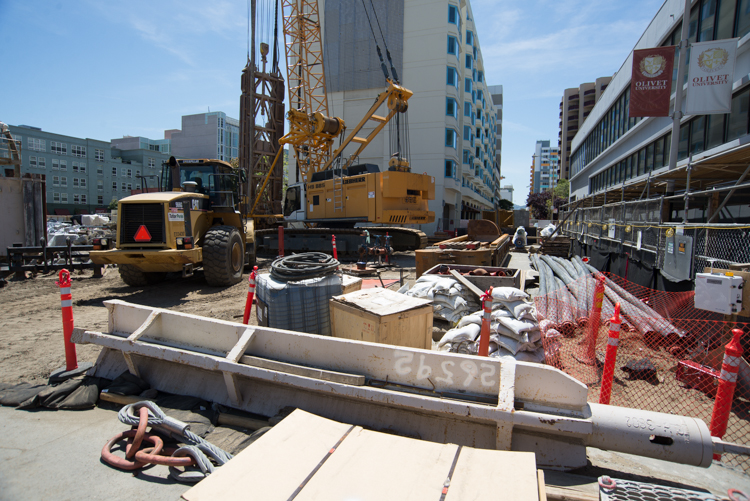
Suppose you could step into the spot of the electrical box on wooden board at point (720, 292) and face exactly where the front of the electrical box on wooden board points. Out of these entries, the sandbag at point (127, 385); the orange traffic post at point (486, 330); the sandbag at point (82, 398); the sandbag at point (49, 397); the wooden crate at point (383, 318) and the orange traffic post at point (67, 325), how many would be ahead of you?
6

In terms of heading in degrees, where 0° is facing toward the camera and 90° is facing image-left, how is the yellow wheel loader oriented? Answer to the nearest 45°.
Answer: approximately 225°

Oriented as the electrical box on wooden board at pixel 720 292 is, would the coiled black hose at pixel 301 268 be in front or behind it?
in front

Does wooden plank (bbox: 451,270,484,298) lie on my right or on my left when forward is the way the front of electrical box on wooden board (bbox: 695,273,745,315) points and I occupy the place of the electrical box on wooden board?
on my right

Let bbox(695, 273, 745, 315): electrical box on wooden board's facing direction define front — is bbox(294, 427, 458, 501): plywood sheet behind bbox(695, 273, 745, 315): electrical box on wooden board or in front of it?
in front

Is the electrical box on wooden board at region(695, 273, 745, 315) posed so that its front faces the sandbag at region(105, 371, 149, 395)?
yes

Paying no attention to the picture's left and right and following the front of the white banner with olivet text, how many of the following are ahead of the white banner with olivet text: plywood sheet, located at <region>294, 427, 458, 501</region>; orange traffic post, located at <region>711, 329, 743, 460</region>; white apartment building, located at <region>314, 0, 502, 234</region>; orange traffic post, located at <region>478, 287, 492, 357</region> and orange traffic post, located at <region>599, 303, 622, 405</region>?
4

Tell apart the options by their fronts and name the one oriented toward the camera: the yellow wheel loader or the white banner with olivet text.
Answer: the white banner with olivet text

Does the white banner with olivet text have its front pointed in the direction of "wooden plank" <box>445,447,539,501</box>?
yes

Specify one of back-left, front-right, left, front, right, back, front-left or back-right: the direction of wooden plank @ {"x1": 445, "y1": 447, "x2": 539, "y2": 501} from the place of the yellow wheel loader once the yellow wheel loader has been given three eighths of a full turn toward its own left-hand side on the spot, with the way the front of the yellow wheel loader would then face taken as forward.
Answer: left

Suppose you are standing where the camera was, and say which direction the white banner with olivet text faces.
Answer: facing the viewer

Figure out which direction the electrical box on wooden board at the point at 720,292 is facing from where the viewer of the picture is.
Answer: facing the viewer and to the left of the viewer

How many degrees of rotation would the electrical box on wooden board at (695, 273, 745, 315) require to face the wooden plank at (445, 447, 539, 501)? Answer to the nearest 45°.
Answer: approximately 45° to its left

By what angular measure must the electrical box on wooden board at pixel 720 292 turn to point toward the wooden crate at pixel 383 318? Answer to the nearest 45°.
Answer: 0° — it already faces it

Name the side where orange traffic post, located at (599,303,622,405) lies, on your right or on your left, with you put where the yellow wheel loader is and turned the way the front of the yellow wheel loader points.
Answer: on your right

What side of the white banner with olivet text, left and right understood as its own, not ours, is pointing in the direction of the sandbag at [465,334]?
front

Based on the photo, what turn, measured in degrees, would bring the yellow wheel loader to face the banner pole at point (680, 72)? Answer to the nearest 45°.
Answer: approximately 45° to its right

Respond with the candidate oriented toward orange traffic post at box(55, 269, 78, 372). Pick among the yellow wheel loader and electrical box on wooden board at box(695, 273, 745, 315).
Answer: the electrical box on wooden board

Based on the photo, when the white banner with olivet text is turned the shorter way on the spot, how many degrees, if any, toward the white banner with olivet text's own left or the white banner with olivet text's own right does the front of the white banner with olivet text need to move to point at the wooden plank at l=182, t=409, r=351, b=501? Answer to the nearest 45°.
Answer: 0° — it already faces it

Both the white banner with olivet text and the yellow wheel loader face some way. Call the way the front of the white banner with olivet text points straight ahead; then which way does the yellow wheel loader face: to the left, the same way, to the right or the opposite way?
the opposite way

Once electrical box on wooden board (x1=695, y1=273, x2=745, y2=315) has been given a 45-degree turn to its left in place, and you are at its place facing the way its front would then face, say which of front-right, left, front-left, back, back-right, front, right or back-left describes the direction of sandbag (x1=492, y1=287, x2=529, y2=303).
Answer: right
